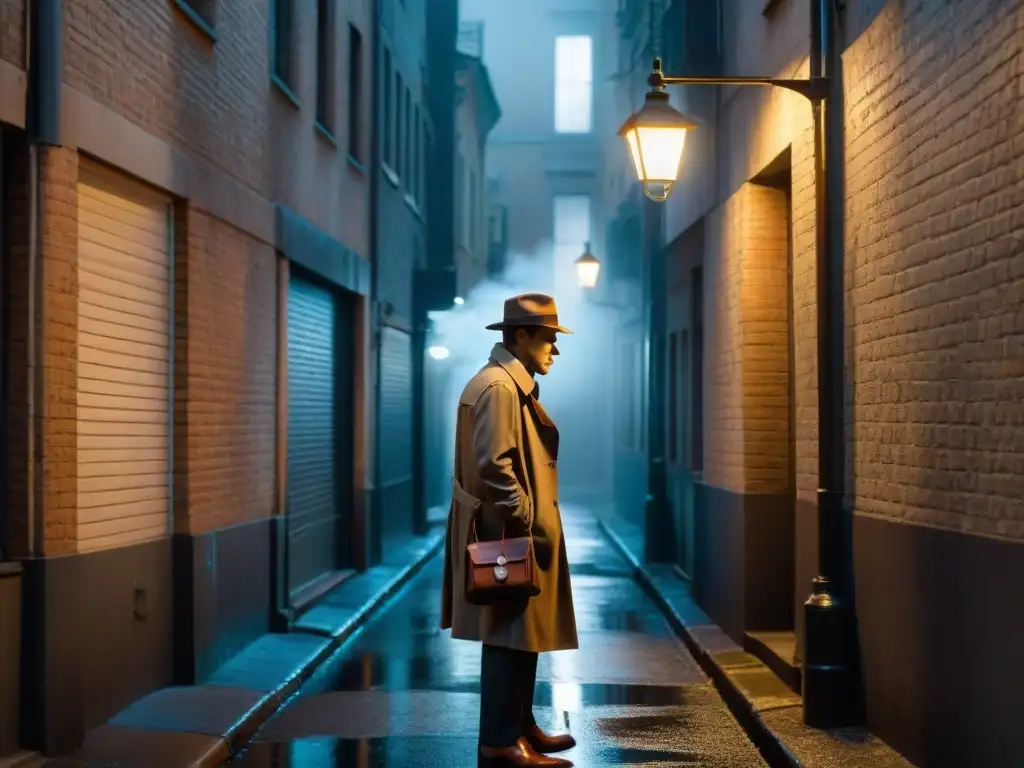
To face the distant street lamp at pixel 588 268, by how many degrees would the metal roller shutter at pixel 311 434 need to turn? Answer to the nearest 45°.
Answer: approximately 45° to its left

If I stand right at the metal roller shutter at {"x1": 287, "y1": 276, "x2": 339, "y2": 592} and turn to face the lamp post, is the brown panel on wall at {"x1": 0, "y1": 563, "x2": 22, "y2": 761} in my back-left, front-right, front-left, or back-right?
front-right

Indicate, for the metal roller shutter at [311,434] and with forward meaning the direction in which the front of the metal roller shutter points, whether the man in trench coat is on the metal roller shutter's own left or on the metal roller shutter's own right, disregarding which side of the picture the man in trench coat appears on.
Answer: on the metal roller shutter's own right

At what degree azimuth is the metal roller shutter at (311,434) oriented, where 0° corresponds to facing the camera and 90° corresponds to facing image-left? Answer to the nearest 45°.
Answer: approximately 270°

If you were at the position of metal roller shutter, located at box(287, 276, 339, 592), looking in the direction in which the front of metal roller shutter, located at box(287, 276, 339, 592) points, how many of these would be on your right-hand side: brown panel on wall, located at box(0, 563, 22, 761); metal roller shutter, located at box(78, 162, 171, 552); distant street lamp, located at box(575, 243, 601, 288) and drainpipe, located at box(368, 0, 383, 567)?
2

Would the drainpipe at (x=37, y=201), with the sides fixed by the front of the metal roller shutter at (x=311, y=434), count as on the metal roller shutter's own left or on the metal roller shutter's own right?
on the metal roller shutter's own right

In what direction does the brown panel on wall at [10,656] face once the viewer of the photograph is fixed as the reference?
facing the viewer and to the right of the viewer

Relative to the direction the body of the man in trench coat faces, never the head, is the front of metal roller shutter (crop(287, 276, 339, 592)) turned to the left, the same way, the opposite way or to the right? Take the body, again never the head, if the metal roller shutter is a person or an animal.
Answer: the same way

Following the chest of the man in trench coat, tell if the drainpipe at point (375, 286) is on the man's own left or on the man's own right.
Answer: on the man's own left

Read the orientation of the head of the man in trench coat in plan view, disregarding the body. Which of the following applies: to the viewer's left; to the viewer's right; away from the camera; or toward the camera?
to the viewer's right

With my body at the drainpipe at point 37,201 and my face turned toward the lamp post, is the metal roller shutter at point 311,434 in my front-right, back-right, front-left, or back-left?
front-left

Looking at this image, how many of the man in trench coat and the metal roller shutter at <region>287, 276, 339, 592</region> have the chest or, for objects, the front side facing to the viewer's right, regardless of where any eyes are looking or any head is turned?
2

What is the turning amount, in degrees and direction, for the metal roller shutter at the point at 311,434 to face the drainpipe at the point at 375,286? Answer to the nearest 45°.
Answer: approximately 90° to its left

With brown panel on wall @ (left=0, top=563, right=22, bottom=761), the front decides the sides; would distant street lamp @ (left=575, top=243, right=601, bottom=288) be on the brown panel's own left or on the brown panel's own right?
on the brown panel's own left

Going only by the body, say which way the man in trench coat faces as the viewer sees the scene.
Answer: to the viewer's right

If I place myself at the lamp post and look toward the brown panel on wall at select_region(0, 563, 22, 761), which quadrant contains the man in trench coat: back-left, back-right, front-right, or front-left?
front-left
